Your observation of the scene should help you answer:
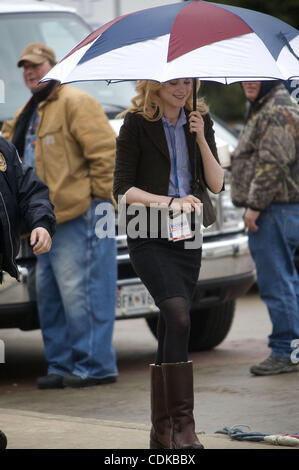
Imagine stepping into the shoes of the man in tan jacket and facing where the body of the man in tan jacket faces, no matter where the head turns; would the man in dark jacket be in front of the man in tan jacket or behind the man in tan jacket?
in front

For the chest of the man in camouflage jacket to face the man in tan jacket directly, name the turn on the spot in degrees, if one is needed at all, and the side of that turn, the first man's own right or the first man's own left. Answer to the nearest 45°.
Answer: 0° — they already face them

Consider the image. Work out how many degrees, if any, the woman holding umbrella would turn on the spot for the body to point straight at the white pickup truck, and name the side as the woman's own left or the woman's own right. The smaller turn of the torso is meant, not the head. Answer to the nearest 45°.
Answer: approximately 135° to the woman's own left

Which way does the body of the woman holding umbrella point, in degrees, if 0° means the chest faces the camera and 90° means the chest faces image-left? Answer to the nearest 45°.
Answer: approximately 315°

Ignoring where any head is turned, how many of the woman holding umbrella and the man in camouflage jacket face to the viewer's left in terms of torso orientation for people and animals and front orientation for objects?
1

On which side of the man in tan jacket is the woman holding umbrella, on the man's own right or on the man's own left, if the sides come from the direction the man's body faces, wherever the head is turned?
on the man's own left

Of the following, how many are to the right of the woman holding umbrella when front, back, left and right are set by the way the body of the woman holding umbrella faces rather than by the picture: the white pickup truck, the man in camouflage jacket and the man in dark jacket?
1

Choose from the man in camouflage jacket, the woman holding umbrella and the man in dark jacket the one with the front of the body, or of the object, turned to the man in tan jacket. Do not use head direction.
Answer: the man in camouflage jacket

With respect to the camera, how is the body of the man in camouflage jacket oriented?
to the viewer's left
